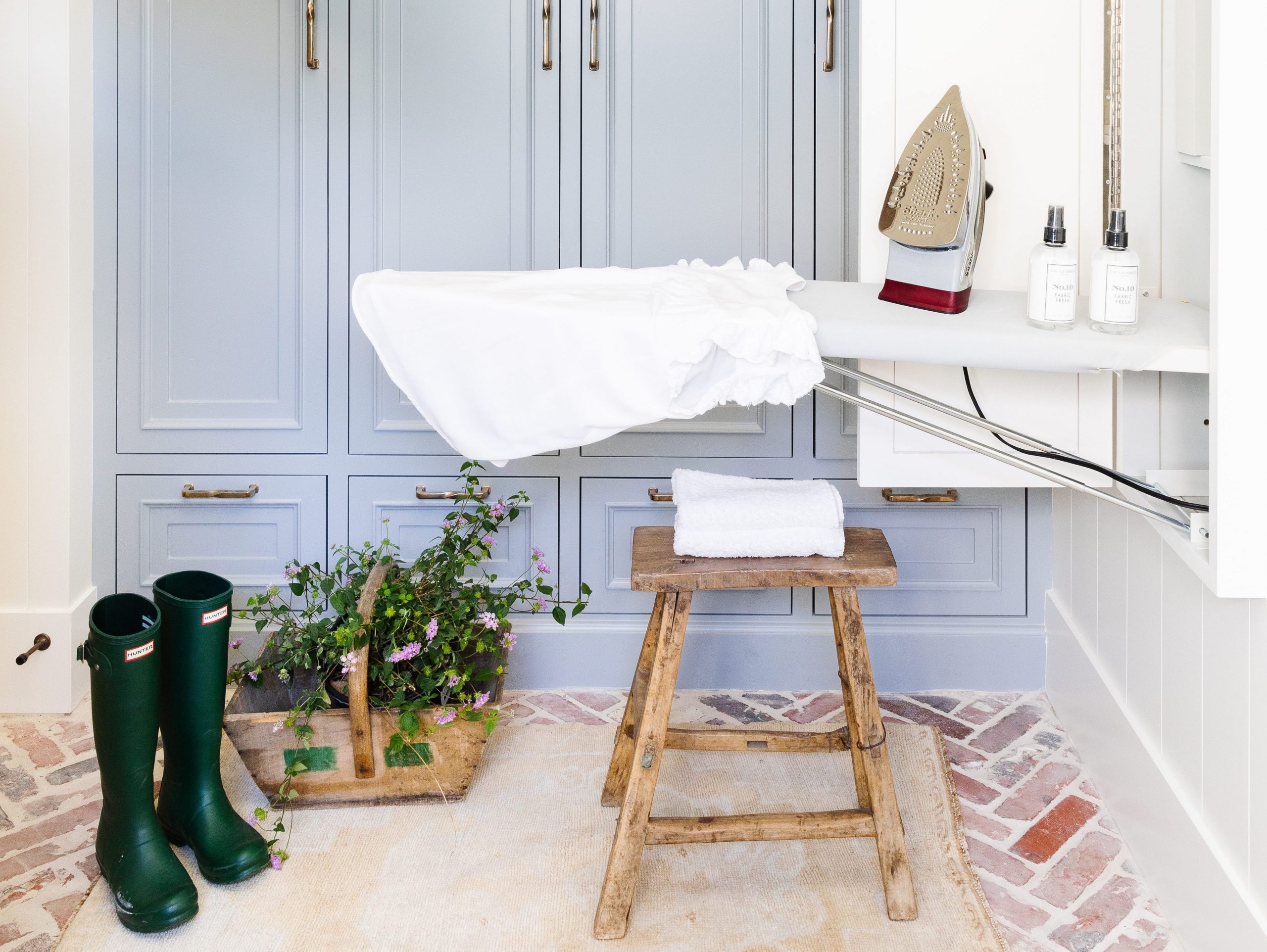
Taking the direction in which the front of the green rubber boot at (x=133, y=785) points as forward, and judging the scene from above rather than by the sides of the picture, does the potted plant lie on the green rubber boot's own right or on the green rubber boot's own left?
on the green rubber boot's own left

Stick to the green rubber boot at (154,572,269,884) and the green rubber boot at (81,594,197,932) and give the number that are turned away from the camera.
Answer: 0

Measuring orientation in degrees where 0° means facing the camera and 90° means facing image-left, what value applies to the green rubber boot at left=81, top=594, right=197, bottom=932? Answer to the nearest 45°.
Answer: approximately 315°
